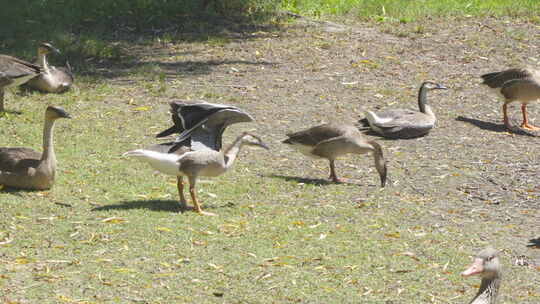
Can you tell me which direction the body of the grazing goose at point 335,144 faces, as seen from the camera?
to the viewer's right

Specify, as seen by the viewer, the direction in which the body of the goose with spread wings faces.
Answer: to the viewer's right

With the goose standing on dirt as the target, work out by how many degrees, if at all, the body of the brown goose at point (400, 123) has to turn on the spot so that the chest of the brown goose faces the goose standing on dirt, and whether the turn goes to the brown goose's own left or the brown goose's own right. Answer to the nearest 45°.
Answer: approximately 45° to the brown goose's own left

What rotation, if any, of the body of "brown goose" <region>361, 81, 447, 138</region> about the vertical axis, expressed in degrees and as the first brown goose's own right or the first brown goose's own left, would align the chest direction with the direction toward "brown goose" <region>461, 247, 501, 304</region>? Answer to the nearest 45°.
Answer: approximately 90° to the first brown goose's own right

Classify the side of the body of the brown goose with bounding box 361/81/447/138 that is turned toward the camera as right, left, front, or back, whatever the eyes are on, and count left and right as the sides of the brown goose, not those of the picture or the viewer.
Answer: right

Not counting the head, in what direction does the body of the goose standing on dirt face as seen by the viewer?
to the viewer's right

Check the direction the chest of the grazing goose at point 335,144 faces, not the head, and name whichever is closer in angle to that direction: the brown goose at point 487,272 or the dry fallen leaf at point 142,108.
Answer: the brown goose

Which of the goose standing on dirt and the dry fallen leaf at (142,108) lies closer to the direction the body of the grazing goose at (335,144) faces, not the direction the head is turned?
the goose standing on dirt
